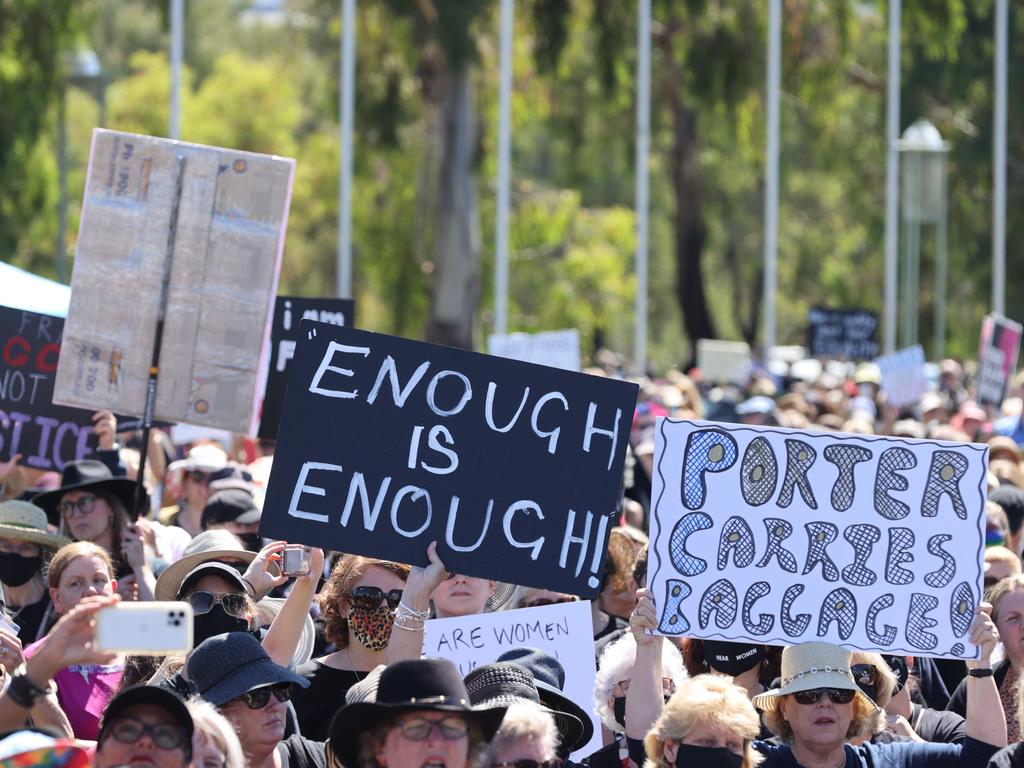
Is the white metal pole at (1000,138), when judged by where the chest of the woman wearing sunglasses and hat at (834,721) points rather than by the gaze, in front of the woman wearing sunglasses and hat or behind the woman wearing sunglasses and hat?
behind

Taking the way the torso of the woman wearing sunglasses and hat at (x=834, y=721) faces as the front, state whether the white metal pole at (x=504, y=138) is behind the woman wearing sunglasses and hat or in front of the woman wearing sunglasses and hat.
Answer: behind

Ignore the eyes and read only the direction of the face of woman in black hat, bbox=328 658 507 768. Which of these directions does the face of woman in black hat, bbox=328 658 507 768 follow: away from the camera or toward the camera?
toward the camera

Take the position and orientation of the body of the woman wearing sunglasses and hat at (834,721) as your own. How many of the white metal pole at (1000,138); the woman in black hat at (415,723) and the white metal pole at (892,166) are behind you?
2

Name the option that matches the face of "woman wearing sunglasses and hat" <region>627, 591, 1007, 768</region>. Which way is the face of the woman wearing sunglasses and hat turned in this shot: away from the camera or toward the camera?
toward the camera

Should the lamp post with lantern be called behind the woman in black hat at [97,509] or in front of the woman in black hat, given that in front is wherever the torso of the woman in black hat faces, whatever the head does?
behind

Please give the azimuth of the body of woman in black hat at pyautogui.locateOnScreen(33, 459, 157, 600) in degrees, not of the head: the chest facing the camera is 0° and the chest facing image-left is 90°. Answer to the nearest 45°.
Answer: approximately 45°

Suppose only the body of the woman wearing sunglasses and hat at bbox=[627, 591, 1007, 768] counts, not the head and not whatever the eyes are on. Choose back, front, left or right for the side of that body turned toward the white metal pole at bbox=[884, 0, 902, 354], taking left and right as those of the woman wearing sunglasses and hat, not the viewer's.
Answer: back

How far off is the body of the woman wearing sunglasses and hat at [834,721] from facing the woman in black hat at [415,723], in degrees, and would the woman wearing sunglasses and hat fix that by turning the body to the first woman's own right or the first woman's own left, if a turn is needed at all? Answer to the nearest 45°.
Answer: approximately 45° to the first woman's own right

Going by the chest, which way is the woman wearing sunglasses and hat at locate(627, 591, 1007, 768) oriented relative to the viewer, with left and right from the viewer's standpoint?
facing the viewer

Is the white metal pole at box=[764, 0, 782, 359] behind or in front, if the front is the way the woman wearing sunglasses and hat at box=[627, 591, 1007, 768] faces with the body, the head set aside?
behind
